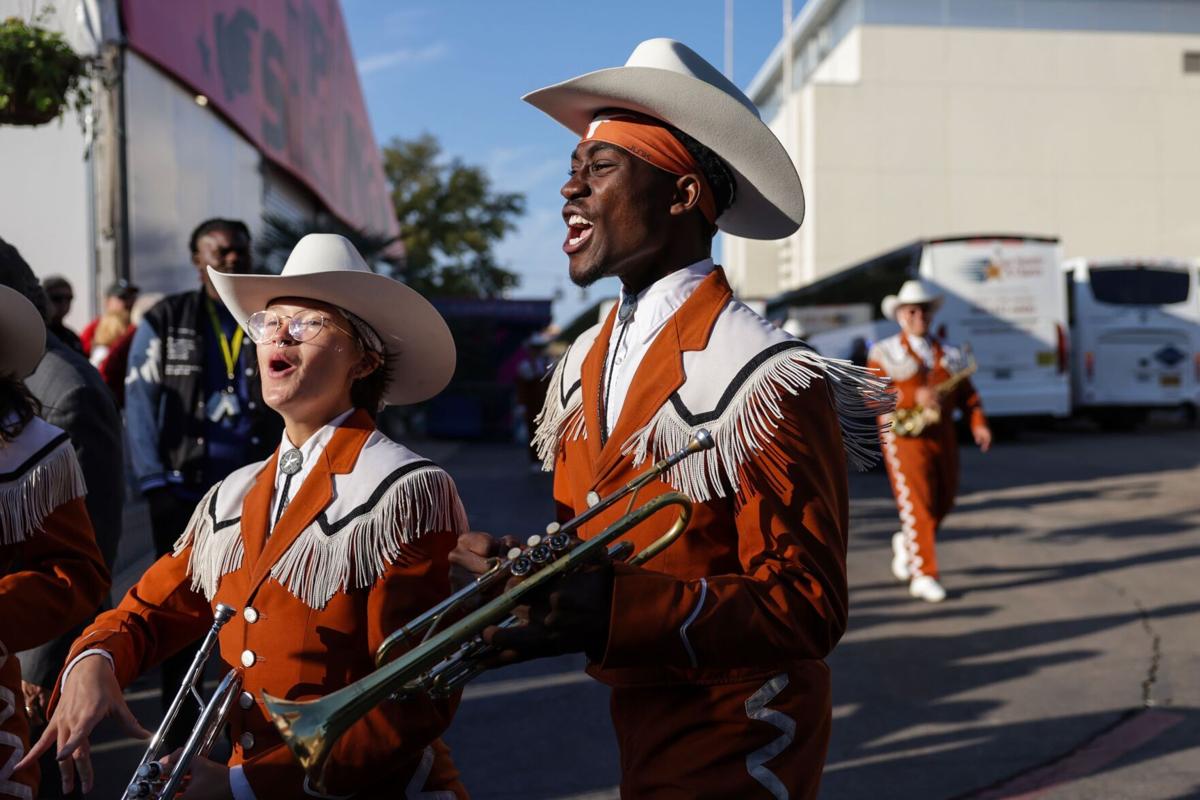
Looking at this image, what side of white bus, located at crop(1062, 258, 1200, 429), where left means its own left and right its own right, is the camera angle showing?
back

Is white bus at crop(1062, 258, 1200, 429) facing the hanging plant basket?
no

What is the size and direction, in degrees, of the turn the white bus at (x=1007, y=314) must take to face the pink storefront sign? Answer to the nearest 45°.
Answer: approximately 90° to its left

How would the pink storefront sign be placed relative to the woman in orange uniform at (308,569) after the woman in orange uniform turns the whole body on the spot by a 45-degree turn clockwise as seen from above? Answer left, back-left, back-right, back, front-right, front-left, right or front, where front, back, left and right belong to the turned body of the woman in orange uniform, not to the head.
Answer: right

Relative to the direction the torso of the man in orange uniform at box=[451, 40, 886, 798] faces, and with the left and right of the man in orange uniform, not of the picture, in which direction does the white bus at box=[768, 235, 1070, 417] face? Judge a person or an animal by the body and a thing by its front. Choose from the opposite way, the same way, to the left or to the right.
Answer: to the right

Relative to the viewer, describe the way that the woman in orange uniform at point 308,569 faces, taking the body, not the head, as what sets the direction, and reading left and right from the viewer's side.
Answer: facing the viewer and to the left of the viewer

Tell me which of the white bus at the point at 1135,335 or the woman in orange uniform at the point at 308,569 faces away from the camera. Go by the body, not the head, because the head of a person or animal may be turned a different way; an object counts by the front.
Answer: the white bus

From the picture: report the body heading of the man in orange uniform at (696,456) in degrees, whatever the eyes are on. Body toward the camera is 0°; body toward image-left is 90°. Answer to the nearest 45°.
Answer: approximately 45°

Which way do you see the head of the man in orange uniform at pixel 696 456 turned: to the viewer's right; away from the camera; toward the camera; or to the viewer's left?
to the viewer's left

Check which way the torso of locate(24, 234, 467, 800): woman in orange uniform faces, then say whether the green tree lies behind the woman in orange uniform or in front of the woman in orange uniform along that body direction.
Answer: behind

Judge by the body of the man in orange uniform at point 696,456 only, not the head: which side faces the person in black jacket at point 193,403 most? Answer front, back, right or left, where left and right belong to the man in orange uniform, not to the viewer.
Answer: right

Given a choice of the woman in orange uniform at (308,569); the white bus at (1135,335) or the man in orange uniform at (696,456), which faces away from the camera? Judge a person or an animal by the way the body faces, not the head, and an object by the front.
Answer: the white bus

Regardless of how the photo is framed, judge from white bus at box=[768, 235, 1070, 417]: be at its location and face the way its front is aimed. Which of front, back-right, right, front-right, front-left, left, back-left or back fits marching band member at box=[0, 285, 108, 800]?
back-left

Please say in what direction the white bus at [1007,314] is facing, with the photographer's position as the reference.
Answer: facing away from the viewer and to the left of the viewer

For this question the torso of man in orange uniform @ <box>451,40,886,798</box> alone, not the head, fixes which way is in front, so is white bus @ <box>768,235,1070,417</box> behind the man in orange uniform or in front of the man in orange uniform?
behind

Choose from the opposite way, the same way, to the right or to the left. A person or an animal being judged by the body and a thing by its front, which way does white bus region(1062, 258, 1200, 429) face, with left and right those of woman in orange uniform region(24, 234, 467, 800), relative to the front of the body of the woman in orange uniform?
the opposite way

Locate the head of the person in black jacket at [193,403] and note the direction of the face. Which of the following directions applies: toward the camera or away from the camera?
toward the camera

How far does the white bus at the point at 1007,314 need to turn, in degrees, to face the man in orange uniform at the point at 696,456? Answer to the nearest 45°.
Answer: approximately 135° to its left
